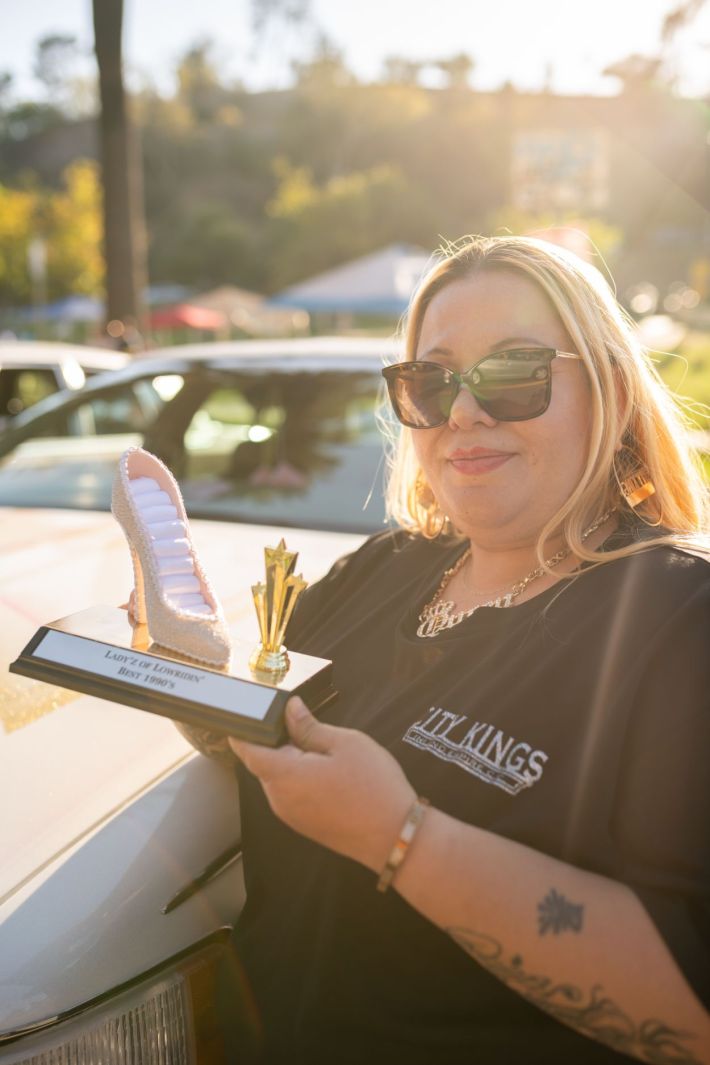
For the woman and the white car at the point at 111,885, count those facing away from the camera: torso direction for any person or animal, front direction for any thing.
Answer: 0

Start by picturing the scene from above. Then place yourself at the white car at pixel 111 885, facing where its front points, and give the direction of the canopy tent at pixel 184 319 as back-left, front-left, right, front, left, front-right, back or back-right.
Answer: back-right

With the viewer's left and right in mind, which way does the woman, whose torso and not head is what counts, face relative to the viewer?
facing the viewer and to the left of the viewer

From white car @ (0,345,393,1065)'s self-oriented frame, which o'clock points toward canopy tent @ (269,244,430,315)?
The canopy tent is roughly at 5 o'clock from the white car.

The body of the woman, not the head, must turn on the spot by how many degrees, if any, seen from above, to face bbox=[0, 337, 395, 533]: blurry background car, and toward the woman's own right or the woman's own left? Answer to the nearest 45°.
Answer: approximately 135° to the woman's own right

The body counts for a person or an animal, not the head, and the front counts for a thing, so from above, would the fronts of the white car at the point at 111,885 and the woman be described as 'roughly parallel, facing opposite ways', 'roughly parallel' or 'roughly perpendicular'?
roughly parallel

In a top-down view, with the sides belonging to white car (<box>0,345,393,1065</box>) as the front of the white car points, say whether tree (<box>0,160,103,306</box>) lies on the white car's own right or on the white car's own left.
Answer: on the white car's own right
